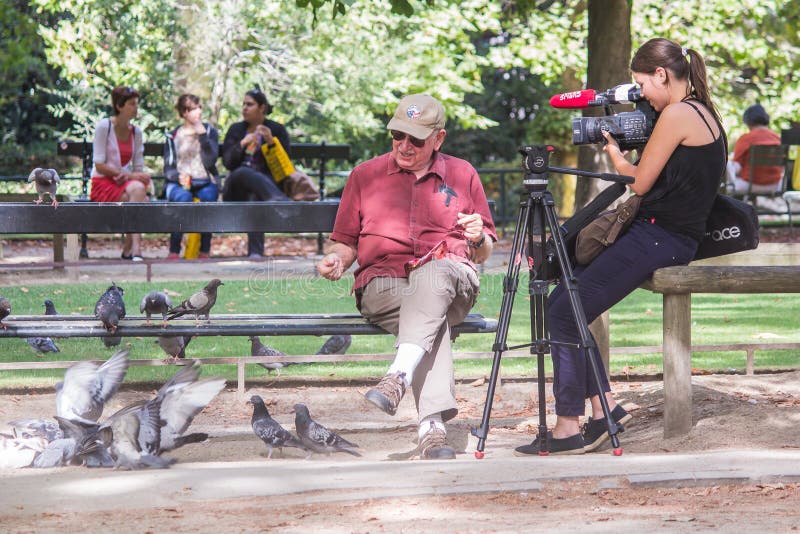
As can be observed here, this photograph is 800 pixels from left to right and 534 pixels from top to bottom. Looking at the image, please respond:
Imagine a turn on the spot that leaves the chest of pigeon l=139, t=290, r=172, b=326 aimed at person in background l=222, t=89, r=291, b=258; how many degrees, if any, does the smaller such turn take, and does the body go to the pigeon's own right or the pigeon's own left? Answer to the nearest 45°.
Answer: approximately 180°

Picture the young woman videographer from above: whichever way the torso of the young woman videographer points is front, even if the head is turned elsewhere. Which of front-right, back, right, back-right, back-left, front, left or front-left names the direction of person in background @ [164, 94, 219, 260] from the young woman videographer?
front-right

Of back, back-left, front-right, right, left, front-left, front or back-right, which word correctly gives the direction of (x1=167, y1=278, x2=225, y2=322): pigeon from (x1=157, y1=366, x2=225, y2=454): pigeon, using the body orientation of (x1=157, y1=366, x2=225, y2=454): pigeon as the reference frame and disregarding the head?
right

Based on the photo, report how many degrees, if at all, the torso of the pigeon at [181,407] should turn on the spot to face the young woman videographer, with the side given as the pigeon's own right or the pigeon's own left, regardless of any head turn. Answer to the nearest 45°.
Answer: approximately 180°

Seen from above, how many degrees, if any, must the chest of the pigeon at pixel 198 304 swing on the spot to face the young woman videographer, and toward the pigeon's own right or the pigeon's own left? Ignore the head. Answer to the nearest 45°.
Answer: approximately 45° to the pigeon's own right

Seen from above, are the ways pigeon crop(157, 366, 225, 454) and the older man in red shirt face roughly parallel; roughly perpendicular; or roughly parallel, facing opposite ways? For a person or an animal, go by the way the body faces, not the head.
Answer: roughly perpendicular

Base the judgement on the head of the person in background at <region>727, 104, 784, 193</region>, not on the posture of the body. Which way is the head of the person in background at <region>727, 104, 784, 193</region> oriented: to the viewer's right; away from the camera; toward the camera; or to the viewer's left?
away from the camera

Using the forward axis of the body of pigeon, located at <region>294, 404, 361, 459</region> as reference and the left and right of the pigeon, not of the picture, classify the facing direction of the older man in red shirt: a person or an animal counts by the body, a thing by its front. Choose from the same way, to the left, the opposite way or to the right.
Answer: to the left

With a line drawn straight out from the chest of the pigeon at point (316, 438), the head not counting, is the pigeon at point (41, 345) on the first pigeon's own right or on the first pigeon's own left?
on the first pigeon's own right

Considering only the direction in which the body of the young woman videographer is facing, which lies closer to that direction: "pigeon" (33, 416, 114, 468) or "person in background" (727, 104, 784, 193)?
the pigeon

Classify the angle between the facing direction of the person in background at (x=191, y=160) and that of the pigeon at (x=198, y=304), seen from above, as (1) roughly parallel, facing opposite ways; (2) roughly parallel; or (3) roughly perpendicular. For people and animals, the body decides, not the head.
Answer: roughly perpendicular
